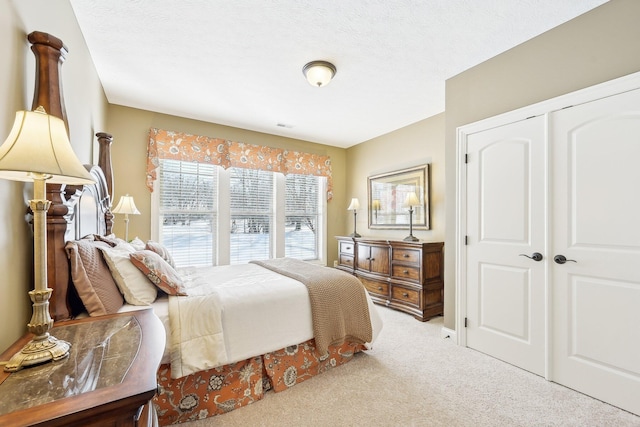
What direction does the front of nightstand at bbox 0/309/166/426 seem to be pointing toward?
to the viewer's right

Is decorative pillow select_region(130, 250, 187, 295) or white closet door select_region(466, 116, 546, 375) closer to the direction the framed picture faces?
the decorative pillow

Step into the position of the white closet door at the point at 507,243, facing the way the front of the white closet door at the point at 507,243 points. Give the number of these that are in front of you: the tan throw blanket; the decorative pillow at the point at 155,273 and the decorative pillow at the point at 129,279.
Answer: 3

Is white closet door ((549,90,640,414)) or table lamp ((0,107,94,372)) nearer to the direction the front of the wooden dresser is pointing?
the table lamp

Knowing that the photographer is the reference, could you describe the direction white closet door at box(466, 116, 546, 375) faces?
facing the viewer and to the left of the viewer

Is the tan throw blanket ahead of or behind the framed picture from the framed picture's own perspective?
ahead

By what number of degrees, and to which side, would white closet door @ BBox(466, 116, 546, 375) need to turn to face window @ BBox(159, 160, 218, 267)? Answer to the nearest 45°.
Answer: approximately 45° to its right

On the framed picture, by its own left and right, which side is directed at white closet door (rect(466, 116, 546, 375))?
left

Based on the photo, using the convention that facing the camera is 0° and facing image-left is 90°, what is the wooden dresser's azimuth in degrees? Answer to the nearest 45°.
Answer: approximately 45°

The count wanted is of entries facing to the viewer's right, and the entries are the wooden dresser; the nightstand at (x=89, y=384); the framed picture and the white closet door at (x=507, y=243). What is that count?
1

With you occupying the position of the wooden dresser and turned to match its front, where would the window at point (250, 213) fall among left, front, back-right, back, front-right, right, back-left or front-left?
front-right

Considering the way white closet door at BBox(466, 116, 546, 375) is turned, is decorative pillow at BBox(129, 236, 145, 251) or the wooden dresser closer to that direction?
the decorative pillow
